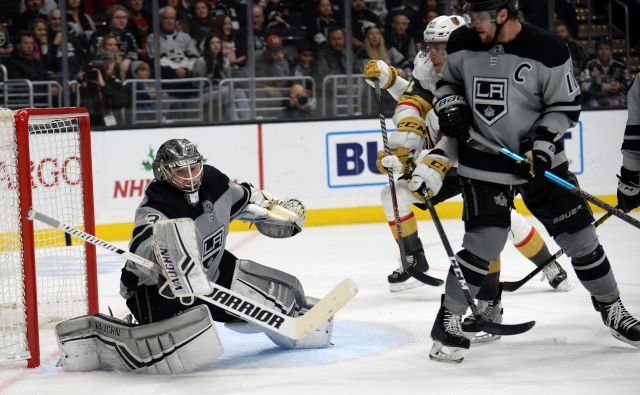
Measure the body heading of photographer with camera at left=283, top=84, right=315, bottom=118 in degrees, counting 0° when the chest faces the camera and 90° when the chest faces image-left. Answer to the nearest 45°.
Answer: approximately 0°

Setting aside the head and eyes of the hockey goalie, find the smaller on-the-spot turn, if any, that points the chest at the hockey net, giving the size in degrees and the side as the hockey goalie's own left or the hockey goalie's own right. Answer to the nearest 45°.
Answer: approximately 180°

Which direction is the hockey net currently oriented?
to the viewer's right

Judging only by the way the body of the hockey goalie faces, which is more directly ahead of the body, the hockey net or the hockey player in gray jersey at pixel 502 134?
the hockey player in gray jersey

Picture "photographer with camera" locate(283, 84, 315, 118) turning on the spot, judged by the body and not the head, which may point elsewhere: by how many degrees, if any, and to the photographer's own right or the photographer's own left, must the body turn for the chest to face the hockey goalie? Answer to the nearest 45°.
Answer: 0° — they already face them

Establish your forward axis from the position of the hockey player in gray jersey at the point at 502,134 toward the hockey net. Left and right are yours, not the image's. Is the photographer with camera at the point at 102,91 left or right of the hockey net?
right

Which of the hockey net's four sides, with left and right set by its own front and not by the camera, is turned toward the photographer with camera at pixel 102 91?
left

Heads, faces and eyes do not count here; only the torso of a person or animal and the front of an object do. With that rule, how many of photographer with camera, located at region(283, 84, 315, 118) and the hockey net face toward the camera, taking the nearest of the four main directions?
1

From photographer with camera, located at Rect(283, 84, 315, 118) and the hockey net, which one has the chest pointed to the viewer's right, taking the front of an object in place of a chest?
the hockey net

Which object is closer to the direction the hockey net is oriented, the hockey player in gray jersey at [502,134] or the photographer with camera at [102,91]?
the hockey player in gray jersey

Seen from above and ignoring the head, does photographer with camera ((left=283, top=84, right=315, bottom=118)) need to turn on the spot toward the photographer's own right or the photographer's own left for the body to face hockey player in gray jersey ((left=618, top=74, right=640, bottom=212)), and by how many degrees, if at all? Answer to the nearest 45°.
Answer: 0° — they already face them

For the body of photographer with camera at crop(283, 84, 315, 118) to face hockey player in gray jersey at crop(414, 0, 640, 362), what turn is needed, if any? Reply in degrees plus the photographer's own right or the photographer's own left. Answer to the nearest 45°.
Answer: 0° — they already face them
